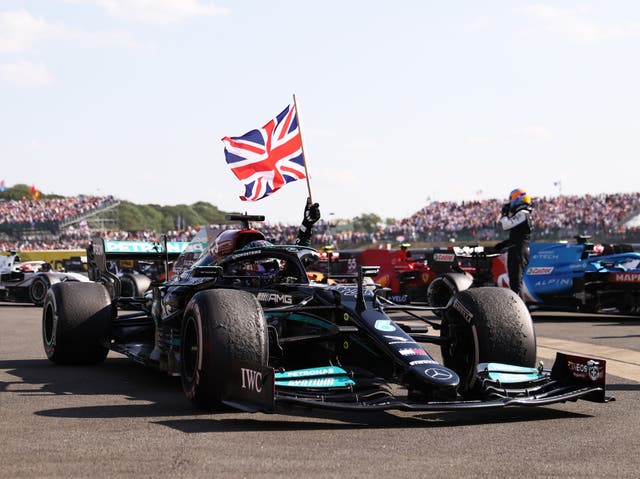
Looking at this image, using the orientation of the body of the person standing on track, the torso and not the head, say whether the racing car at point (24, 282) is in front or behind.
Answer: in front

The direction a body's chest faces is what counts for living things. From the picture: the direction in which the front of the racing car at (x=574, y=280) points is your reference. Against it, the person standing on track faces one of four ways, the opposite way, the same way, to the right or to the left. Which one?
the opposite way

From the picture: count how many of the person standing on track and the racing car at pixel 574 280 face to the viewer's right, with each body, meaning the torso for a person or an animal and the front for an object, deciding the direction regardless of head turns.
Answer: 1

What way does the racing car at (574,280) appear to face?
to the viewer's right

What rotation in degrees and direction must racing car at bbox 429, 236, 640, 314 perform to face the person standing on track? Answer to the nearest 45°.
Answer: approximately 135° to its right

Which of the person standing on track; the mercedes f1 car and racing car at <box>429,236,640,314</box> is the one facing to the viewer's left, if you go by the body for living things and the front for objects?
the person standing on track

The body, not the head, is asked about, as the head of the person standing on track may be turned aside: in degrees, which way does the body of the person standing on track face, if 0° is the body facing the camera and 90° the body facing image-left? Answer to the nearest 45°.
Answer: approximately 90°

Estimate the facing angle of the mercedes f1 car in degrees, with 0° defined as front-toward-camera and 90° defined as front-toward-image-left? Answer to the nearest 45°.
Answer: approximately 315°

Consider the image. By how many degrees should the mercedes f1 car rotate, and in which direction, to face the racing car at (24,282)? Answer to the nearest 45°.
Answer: approximately 180°

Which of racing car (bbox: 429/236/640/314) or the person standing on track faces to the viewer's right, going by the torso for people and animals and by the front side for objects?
the racing car

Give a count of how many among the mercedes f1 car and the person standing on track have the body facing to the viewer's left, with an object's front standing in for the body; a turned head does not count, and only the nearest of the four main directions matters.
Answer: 1
